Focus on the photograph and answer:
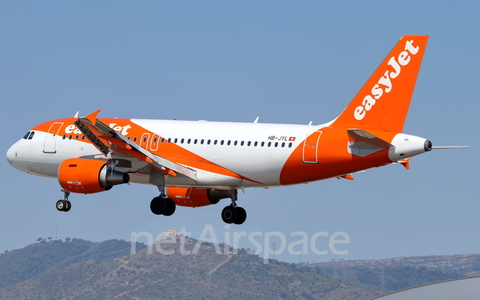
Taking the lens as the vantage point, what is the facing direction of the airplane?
facing away from the viewer and to the left of the viewer
